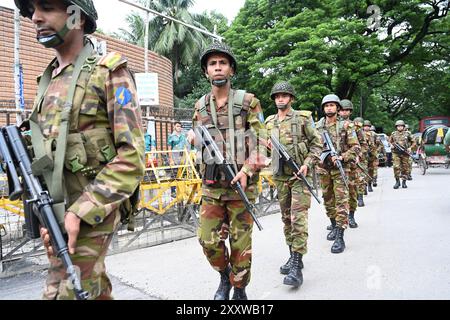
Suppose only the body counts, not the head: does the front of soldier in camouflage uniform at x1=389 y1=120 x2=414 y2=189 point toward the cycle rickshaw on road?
no

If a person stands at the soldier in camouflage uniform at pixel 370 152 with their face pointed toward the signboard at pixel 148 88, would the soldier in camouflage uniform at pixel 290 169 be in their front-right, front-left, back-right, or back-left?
front-left

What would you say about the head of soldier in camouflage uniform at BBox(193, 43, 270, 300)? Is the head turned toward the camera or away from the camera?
toward the camera

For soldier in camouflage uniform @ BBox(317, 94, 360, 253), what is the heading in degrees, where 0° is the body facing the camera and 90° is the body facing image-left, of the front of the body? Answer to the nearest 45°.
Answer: approximately 45°

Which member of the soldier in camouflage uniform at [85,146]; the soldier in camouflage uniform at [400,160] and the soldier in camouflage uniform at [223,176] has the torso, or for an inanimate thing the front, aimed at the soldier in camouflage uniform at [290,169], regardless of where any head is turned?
the soldier in camouflage uniform at [400,160]

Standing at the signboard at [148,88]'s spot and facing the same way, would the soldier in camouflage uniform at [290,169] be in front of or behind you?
in front

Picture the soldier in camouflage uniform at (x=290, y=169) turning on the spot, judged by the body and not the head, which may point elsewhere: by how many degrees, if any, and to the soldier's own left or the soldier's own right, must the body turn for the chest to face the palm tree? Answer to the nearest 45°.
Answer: approximately 135° to the soldier's own right

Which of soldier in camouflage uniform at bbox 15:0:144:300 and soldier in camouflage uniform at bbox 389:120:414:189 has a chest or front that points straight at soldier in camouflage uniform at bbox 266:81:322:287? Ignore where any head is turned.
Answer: soldier in camouflage uniform at bbox 389:120:414:189

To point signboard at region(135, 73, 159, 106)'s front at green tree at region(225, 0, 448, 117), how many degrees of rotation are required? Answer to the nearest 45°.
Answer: approximately 135° to its left

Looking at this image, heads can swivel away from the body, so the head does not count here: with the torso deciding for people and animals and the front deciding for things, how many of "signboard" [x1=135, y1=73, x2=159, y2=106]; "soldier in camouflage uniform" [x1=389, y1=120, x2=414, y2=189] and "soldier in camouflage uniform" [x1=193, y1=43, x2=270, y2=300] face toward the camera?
3

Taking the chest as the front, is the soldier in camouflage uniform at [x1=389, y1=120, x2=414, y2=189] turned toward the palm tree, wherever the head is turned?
no

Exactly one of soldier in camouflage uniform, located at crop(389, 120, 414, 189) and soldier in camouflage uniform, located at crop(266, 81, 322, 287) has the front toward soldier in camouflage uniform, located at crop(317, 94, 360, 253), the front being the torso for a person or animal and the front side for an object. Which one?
soldier in camouflage uniform, located at crop(389, 120, 414, 189)

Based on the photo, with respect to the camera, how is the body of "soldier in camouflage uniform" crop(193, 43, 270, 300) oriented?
toward the camera

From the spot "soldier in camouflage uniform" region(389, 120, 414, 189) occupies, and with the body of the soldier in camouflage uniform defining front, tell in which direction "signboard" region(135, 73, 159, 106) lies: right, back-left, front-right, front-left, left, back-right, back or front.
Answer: front-right

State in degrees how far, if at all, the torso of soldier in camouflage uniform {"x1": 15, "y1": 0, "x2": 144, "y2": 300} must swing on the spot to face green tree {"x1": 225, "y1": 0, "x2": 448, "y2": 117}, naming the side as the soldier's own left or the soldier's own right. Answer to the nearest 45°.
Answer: approximately 180°

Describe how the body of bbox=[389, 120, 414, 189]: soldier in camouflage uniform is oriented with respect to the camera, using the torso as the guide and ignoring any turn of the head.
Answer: toward the camera

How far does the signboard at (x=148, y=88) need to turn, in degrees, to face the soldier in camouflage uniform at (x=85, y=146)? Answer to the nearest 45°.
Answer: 0° — it already faces them

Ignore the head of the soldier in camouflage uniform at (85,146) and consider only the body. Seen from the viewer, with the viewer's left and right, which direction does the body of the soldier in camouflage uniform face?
facing the viewer and to the left of the viewer

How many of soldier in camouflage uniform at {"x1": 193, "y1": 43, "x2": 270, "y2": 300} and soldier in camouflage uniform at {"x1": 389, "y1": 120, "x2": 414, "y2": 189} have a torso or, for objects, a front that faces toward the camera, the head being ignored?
2
